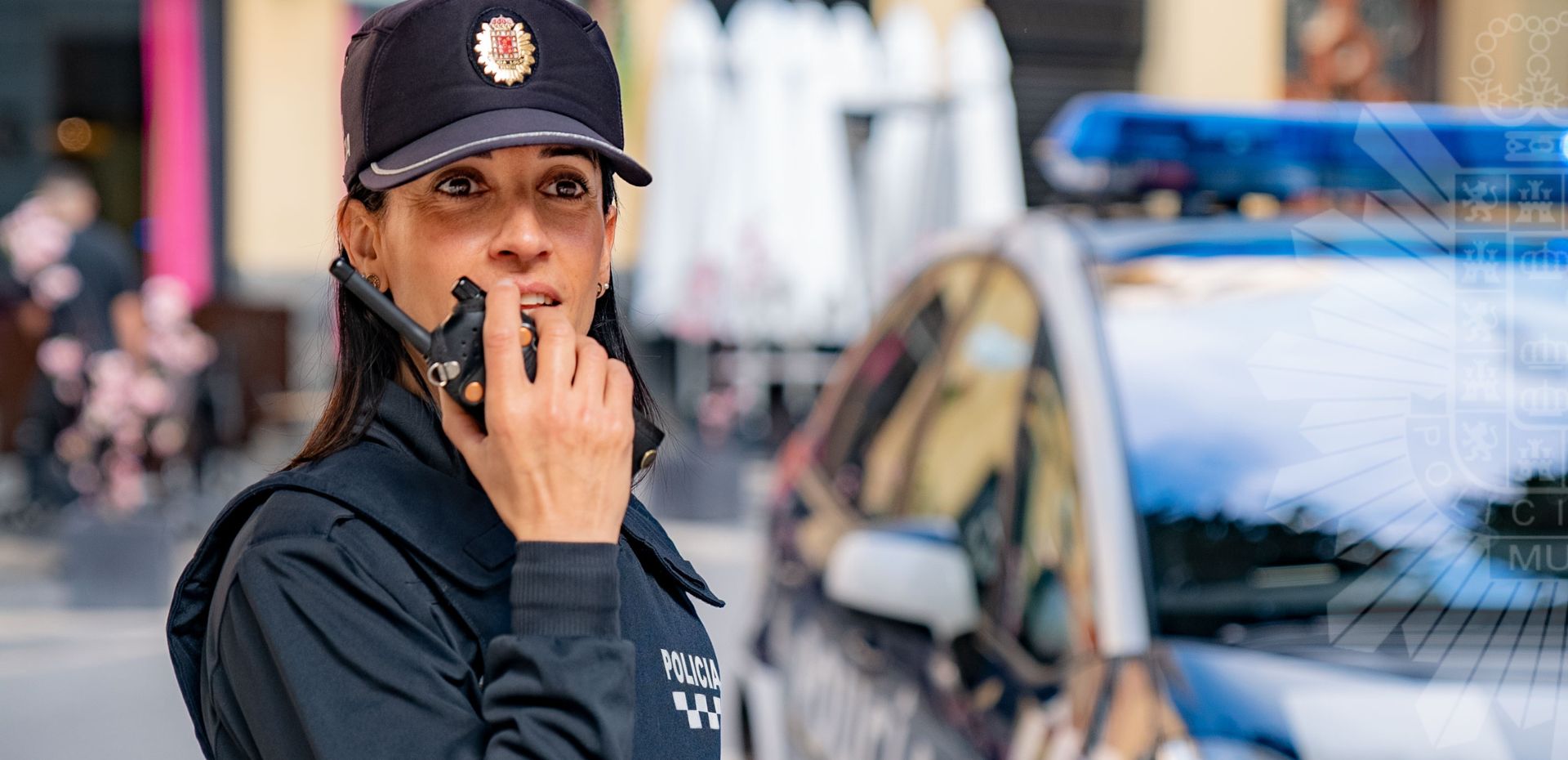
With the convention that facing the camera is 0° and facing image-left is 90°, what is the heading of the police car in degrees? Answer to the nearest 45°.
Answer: approximately 315°

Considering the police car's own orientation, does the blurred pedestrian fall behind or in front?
behind

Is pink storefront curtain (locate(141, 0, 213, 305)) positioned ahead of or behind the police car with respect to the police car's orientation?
behind

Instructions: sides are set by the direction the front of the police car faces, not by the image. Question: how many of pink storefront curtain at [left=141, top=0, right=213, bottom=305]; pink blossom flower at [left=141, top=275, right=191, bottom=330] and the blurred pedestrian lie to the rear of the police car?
3

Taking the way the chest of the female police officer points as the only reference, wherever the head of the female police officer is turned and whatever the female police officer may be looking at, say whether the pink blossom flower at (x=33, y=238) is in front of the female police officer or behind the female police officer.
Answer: behind

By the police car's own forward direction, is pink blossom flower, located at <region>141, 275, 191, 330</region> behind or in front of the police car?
behind

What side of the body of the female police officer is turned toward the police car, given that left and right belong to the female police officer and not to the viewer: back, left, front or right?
left

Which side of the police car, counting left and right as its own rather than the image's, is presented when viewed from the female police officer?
right
